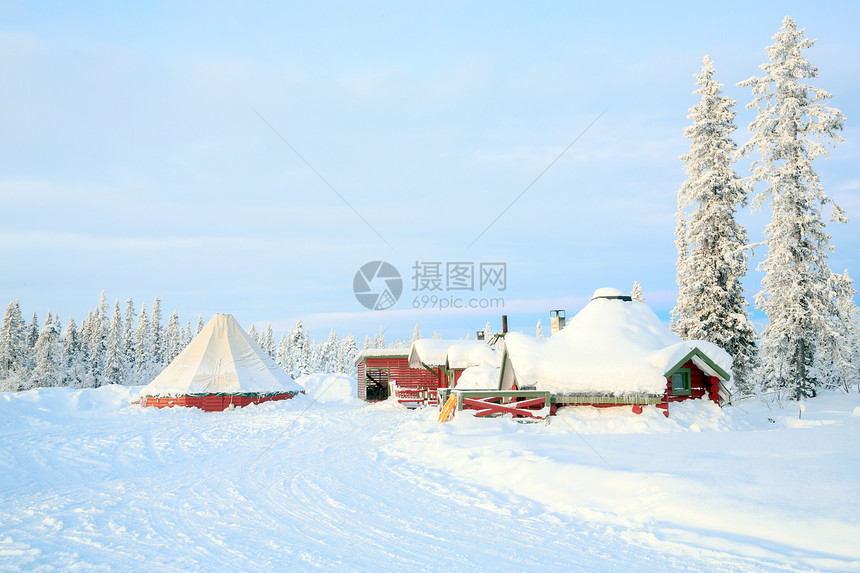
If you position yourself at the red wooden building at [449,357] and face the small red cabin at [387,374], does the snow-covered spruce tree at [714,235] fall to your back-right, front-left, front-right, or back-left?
back-right

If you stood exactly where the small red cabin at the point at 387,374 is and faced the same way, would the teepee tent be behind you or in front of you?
in front

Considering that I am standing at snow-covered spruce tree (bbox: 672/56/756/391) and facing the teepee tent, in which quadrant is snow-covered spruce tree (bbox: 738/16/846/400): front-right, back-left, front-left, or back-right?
back-left

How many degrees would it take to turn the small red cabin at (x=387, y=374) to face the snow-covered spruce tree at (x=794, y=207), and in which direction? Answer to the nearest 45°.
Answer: approximately 45° to its left

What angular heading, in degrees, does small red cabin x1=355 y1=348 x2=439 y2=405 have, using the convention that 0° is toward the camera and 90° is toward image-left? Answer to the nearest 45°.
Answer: approximately 0°
